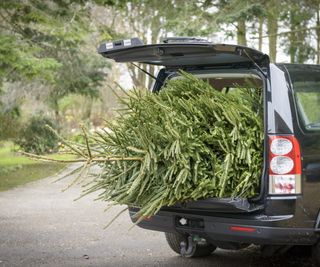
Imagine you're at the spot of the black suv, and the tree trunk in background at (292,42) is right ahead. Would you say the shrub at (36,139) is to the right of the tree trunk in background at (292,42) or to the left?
left

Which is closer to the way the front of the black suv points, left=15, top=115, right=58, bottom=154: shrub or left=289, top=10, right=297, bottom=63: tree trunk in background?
the tree trunk in background

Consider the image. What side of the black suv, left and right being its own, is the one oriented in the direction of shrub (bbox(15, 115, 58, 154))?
left

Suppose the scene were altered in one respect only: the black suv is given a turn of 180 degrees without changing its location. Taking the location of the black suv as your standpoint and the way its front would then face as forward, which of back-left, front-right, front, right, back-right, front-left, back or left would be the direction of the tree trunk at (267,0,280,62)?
back-right

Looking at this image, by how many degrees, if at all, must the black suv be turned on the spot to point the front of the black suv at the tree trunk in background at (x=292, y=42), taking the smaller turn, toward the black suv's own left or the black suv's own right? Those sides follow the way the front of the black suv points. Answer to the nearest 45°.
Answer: approximately 45° to the black suv's own left

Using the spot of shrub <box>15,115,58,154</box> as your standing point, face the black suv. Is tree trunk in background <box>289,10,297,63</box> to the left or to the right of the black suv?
left

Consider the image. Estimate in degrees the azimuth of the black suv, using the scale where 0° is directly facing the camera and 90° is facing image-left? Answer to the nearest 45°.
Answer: approximately 225°
